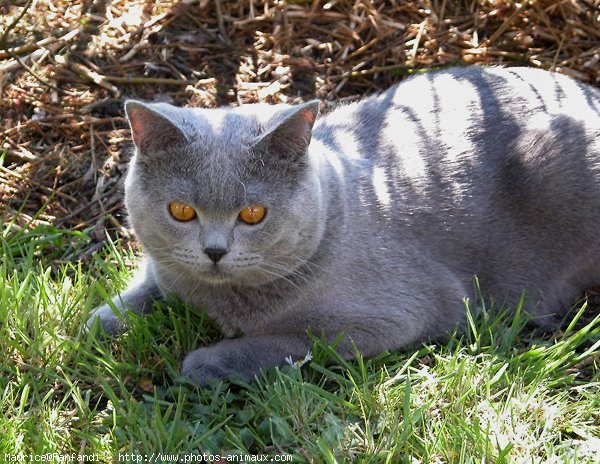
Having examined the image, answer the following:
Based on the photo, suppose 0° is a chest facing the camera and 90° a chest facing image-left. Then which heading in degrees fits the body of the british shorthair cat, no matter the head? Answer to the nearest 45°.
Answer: approximately 45°
